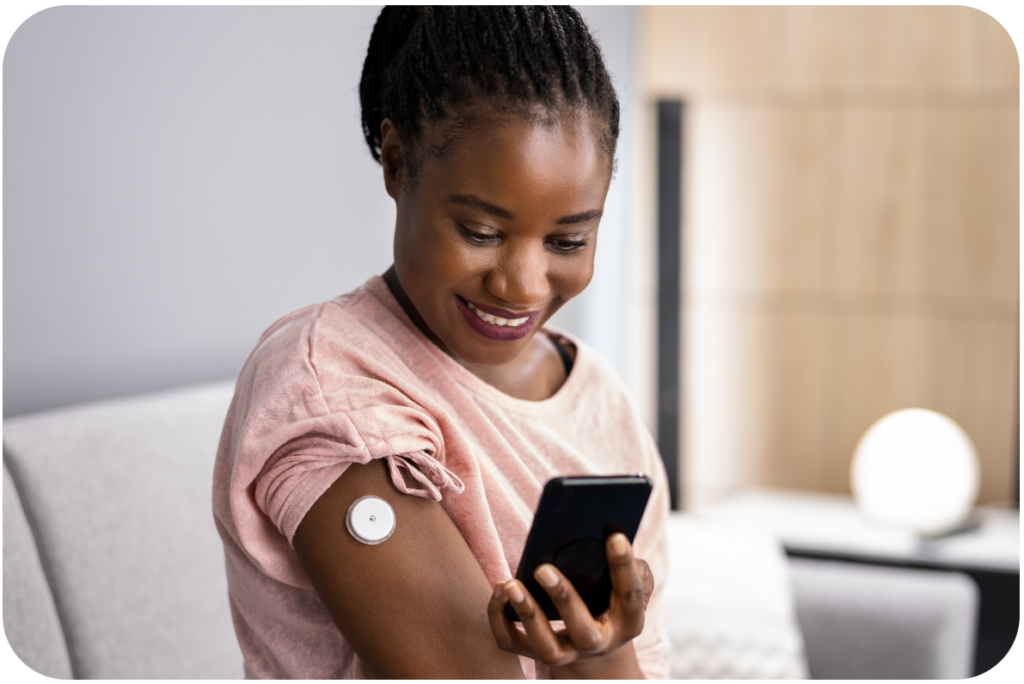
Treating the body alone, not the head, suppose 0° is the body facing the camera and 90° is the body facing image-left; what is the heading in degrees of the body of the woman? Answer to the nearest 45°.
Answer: approximately 315°

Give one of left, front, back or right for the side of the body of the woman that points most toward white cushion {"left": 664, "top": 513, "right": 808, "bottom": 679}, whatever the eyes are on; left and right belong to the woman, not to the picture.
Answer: left

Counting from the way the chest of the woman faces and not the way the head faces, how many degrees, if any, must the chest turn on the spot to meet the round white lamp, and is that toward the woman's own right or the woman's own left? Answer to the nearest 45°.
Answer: approximately 90° to the woman's own left
